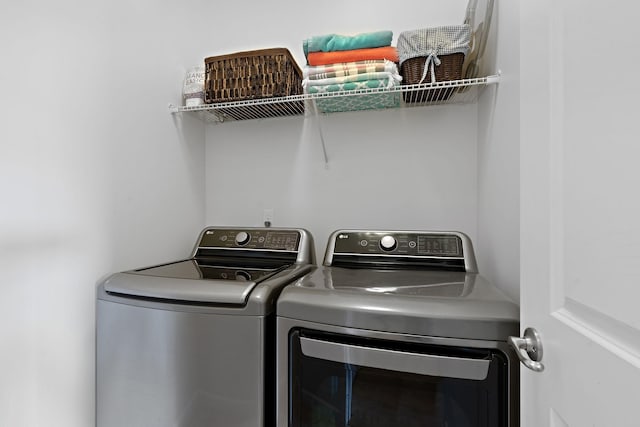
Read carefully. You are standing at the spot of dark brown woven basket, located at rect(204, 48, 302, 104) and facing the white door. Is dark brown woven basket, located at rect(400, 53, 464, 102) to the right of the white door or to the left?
left

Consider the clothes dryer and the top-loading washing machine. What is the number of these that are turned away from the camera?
0

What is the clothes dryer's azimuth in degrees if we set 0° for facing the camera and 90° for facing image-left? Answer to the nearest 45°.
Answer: approximately 0°

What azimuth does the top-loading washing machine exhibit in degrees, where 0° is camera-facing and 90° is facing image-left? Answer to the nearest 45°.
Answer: approximately 45°
